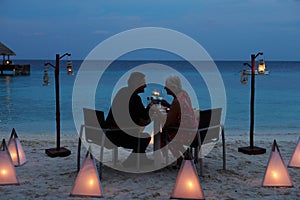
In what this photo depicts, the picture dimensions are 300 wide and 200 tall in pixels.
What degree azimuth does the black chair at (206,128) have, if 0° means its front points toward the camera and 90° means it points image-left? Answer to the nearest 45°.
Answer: approximately 135°

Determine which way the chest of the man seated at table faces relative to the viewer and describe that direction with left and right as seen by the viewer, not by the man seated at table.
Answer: facing to the right of the viewer

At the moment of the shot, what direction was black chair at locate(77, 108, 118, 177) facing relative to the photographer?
facing away from the viewer and to the right of the viewer

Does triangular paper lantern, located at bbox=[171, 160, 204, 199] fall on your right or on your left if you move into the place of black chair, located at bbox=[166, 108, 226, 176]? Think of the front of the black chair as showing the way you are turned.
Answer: on your left

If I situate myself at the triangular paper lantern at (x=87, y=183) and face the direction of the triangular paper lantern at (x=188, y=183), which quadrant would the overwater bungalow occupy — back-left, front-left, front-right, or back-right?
back-left

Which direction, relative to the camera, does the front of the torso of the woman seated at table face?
to the viewer's left

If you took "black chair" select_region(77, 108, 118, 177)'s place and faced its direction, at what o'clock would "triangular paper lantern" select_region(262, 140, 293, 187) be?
The triangular paper lantern is roughly at 2 o'clock from the black chair.

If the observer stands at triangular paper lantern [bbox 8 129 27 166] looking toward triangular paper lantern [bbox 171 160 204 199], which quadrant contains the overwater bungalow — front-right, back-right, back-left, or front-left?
back-left

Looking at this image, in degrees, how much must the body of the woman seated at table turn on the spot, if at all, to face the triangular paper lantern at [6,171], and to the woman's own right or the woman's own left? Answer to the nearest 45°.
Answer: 0° — they already face it

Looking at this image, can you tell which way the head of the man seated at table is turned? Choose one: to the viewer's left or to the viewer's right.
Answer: to the viewer's right
